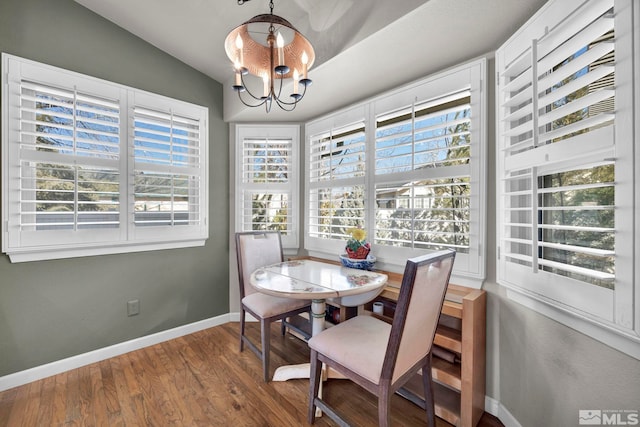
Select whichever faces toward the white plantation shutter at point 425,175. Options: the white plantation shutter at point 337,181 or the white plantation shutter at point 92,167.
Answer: the white plantation shutter at point 92,167

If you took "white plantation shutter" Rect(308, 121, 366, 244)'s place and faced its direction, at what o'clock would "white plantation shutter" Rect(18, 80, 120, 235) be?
"white plantation shutter" Rect(18, 80, 120, 235) is roughly at 1 o'clock from "white plantation shutter" Rect(308, 121, 366, 244).

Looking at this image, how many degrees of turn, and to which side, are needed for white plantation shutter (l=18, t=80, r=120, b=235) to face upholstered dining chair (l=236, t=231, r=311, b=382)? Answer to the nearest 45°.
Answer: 0° — it already faces it

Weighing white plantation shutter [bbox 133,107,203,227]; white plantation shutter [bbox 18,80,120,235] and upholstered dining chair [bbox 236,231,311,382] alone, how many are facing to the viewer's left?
0

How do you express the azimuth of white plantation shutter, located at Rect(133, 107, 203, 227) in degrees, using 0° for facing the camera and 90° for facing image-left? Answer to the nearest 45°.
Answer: approximately 315°

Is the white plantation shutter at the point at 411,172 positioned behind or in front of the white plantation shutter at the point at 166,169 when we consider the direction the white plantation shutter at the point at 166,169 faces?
in front

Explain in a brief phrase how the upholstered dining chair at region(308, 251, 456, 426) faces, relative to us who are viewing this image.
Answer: facing away from the viewer and to the left of the viewer

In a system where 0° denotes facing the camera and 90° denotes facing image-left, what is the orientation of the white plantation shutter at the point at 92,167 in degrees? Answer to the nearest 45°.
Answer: approximately 315°

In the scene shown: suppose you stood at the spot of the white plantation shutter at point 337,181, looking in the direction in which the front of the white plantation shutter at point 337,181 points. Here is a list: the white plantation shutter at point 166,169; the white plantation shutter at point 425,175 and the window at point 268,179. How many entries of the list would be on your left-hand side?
1

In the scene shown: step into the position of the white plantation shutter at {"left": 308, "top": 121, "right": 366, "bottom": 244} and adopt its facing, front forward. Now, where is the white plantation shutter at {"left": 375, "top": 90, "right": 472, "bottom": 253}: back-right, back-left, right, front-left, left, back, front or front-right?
left

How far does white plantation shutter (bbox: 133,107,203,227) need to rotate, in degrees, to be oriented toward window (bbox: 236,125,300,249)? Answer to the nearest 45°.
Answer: approximately 45° to its left

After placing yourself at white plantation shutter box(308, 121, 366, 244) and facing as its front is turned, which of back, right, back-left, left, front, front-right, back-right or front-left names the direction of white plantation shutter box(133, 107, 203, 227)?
front-right

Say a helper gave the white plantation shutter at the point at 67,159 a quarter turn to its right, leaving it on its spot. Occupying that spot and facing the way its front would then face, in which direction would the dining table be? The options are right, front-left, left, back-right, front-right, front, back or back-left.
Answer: left

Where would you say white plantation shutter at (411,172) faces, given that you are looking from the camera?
facing the viewer and to the left of the viewer

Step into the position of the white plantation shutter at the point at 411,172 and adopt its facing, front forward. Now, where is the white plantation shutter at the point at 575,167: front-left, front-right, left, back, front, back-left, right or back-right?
left
